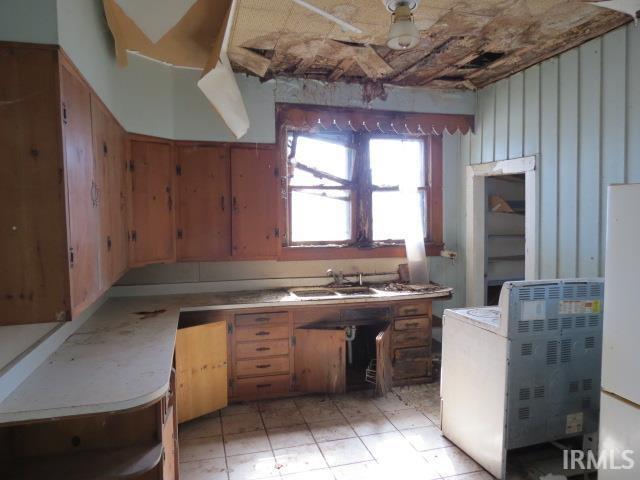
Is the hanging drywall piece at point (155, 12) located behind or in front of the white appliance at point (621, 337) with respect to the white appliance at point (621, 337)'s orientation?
in front

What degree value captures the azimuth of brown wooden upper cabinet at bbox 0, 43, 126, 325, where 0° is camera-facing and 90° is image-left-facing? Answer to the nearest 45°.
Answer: approximately 270°

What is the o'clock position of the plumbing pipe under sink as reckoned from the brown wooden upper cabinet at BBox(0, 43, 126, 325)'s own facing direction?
The plumbing pipe under sink is roughly at 11 o'clock from the brown wooden upper cabinet.

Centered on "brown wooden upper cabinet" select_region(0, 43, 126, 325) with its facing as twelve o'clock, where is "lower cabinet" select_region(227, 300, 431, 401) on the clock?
The lower cabinet is roughly at 11 o'clock from the brown wooden upper cabinet.

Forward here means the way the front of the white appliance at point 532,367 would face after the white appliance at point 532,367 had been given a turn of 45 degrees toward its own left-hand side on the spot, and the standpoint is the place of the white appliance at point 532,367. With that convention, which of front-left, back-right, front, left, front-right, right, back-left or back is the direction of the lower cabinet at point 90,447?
front-left

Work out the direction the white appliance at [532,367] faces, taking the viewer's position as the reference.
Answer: facing away from the viewer and to the left of the viewer

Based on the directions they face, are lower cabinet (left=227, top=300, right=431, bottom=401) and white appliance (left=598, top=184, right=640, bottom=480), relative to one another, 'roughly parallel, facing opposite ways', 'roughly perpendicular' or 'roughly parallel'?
roughly perpendicular

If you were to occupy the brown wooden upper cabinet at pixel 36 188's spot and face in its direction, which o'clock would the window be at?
The window is roughly at 11 o'clock from the brown wooden upper cabinet.

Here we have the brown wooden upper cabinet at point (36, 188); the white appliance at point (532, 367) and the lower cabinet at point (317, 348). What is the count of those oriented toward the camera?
1

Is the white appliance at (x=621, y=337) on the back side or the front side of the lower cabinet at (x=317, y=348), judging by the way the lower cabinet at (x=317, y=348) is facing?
on the front side

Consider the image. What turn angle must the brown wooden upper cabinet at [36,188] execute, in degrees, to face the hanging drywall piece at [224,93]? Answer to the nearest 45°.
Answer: approximately 45° to its left

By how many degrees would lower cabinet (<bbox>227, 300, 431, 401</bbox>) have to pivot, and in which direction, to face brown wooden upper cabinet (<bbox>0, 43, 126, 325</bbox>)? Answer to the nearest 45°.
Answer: approximately 45° to its right
